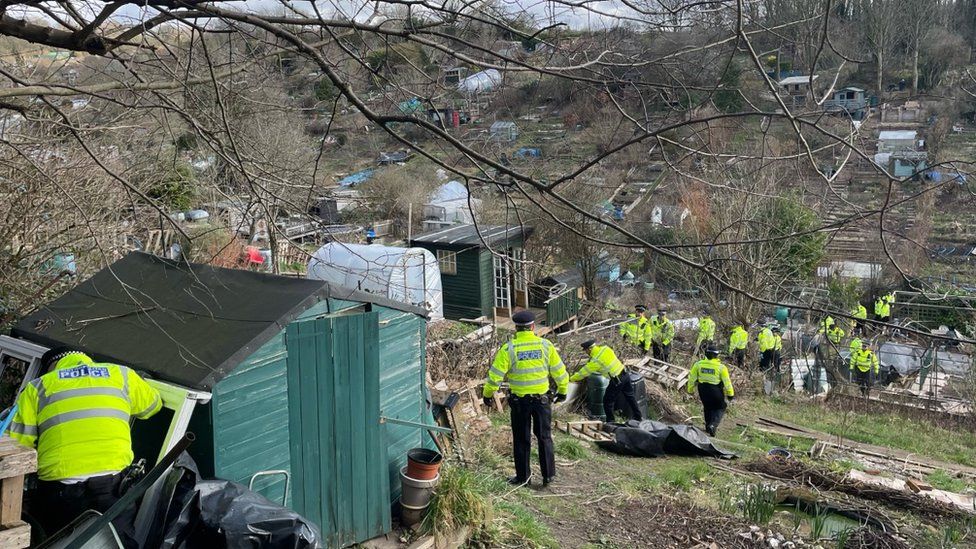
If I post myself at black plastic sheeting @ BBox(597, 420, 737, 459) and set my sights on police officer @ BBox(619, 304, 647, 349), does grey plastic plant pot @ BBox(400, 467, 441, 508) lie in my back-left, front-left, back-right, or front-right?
back-left

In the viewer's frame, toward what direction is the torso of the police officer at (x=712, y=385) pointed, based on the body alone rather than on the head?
away from the camera

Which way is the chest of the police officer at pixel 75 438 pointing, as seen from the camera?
away from the camera

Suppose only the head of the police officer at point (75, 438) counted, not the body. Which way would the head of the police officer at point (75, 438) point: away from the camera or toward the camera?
away from the camera

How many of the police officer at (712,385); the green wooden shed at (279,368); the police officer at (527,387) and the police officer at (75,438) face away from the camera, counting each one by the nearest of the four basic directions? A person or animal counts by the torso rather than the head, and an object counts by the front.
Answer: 3

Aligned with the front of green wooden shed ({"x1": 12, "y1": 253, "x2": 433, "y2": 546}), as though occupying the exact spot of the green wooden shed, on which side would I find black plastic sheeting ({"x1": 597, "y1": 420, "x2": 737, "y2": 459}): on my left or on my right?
on my left

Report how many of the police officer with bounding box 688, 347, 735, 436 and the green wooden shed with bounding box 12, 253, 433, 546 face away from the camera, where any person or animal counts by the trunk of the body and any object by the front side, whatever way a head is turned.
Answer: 1

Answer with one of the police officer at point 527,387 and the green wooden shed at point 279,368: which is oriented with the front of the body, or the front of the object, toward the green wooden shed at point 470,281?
the police officer

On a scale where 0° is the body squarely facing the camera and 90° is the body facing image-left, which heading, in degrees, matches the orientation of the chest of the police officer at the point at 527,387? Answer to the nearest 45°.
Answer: approximately 180°
